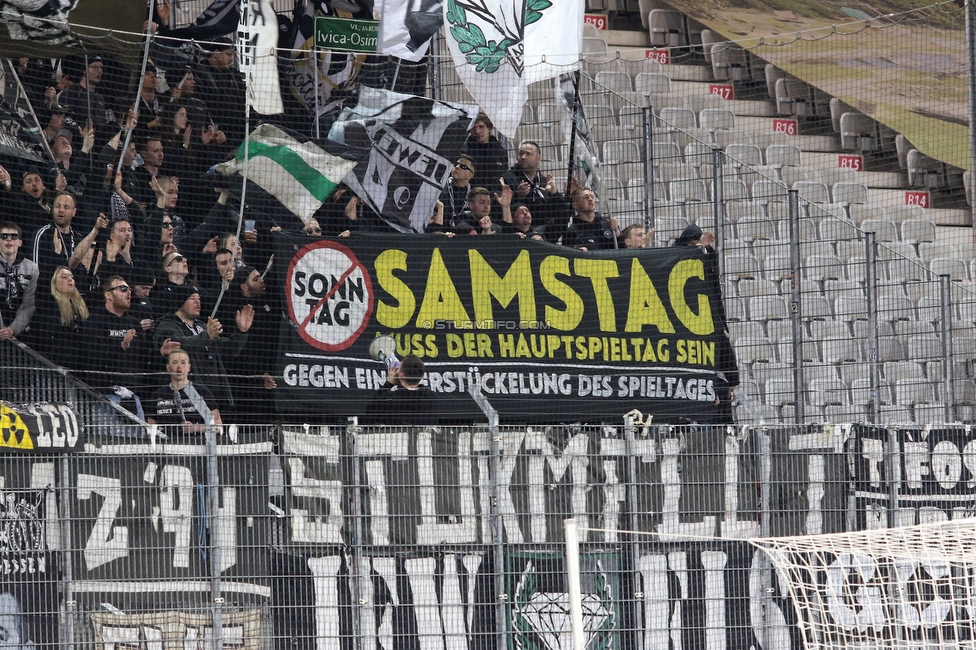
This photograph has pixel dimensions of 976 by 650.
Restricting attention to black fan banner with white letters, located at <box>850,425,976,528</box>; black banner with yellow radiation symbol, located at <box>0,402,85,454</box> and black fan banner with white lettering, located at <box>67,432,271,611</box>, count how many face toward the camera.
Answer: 3

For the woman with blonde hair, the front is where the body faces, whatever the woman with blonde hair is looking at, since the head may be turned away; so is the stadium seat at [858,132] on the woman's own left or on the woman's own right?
on the woman's own left

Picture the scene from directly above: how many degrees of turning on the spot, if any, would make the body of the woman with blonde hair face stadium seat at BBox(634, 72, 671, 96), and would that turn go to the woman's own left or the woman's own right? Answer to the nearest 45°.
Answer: approximately 90° to the woman's own left

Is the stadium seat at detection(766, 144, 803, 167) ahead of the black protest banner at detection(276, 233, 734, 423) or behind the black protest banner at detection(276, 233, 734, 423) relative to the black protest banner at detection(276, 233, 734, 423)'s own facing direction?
behind

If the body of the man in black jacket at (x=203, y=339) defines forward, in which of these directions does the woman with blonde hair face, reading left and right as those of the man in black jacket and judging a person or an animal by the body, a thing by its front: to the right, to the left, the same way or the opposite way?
the same way

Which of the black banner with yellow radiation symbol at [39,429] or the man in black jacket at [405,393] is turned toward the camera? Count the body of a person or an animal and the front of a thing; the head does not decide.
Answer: the black banner with yellow radiation symbol

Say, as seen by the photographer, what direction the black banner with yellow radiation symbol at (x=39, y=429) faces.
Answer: facing the viewer

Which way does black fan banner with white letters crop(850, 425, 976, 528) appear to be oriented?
toward the camera

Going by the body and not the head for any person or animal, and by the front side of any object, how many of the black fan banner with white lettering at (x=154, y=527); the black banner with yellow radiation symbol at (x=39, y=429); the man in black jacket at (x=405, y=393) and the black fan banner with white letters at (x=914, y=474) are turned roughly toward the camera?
3

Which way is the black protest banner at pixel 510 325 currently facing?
toward the camera

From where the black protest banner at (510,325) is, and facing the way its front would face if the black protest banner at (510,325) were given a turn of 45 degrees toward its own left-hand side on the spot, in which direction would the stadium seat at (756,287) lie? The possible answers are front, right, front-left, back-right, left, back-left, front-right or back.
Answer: left

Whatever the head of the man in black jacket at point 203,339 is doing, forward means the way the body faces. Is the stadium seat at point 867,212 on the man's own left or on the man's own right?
on the man's own left

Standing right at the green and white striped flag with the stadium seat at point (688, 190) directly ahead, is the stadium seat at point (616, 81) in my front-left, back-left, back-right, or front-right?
front-left
